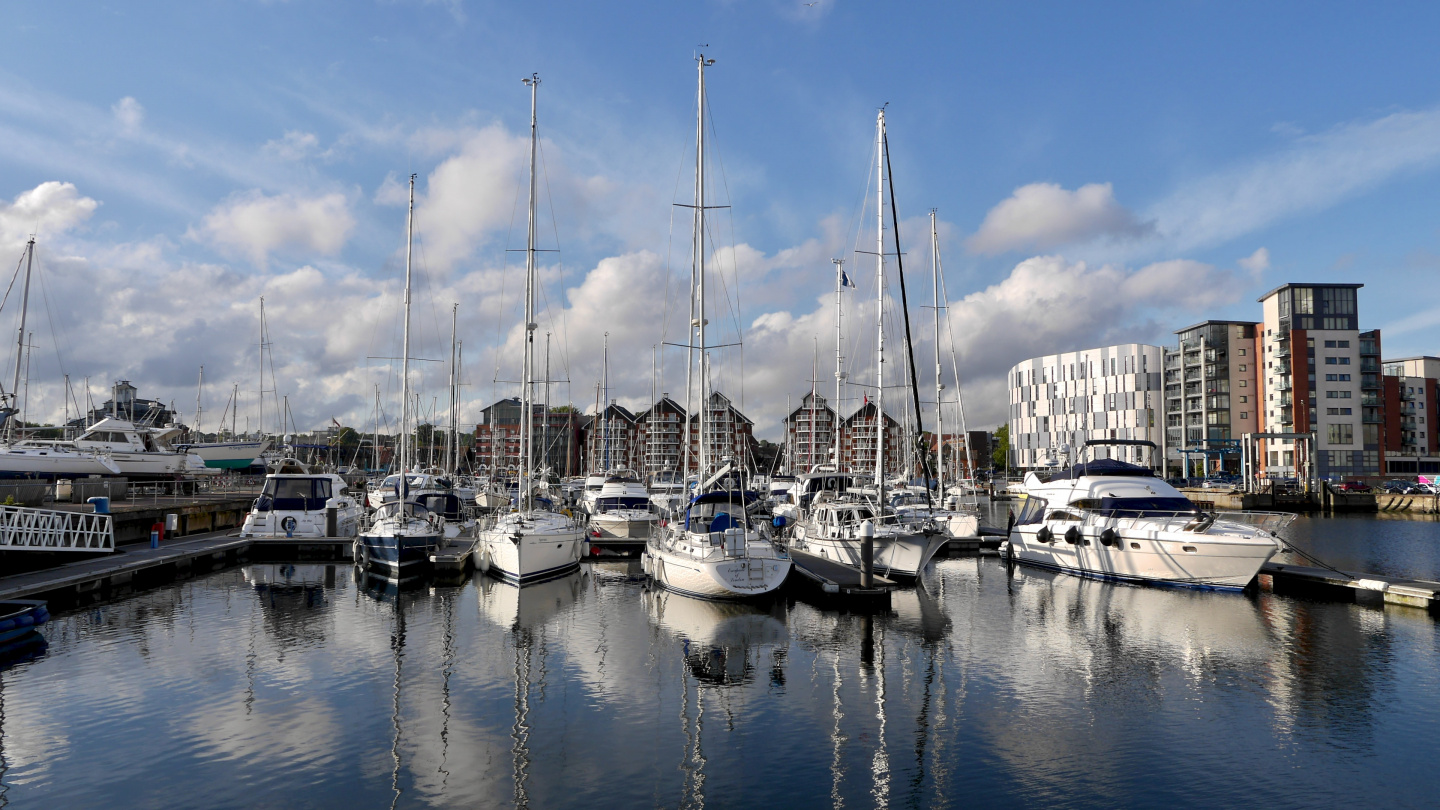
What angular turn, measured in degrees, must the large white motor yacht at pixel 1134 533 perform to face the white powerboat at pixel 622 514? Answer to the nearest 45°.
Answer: approximately 135° to its right

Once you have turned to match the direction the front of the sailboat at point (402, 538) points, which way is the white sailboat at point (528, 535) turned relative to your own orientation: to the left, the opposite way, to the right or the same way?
the same way

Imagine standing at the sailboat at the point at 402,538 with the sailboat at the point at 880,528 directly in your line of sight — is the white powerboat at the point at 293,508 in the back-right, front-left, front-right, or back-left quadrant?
back-left

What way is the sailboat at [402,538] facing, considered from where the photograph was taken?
facing the viewer

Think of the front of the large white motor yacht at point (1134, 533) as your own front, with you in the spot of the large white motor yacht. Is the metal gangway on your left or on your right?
on your right

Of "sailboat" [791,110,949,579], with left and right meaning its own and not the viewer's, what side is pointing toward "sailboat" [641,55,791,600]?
right
